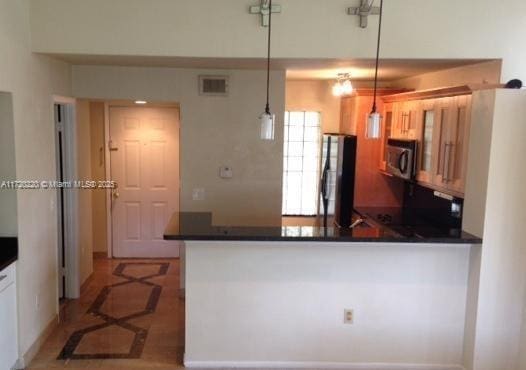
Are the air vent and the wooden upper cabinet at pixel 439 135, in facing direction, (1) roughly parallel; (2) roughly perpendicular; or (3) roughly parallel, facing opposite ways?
roughly perpendicular

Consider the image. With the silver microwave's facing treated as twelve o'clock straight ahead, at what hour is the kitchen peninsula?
The kitchen peninsula is roughly at 11 o'clock from the silver microwave.

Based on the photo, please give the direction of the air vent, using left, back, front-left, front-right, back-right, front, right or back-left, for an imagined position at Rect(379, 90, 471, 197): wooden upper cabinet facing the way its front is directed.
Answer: front-right

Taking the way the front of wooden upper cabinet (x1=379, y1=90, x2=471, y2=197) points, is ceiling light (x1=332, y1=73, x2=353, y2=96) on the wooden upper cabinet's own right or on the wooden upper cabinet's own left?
on the wooden upper cabinet's own right

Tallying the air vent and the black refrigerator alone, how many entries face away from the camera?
0

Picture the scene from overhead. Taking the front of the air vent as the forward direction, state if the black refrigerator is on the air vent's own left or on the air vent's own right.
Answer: on the air vent's own left

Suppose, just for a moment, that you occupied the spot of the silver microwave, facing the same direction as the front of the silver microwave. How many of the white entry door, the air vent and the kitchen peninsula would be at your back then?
0

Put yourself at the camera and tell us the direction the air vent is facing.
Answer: facing the viewer

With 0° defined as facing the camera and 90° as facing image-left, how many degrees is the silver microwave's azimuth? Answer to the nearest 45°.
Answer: approximately 45°

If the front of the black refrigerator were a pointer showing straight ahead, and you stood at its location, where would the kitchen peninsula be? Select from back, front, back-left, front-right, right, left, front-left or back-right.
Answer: front-left

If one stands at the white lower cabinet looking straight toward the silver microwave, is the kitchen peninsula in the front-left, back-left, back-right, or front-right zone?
front-right

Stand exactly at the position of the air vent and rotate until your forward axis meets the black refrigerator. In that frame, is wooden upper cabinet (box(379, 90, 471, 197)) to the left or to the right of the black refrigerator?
right

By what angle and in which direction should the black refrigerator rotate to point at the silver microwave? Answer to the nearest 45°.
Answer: approximately 90° to its left

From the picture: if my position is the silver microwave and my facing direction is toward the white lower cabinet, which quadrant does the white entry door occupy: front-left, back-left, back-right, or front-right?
front-right
